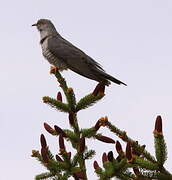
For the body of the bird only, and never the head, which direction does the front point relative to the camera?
to the viewer's left
